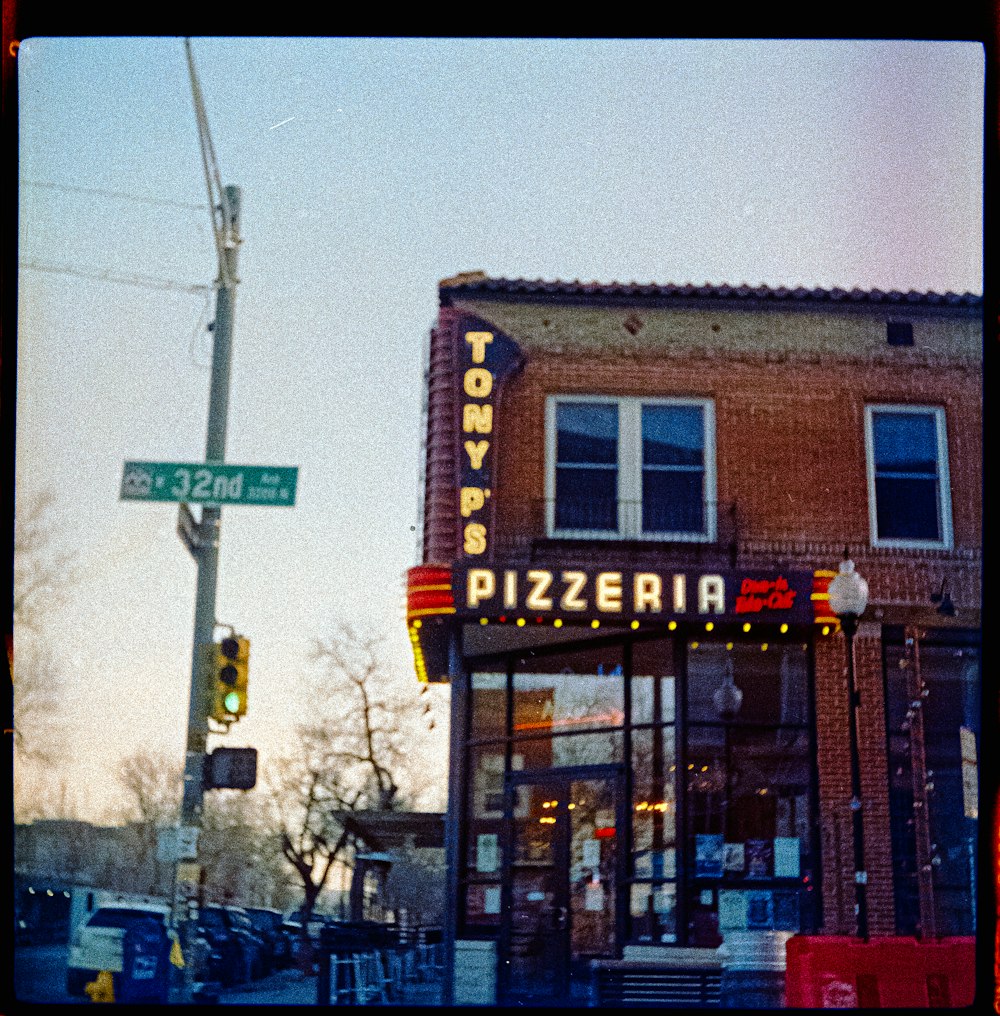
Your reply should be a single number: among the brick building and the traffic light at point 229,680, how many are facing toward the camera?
2

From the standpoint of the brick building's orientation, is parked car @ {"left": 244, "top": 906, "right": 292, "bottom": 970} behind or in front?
behind

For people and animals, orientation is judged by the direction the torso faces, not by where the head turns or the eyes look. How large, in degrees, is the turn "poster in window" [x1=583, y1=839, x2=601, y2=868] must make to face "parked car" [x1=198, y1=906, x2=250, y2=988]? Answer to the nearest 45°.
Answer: approximately 135° to its right

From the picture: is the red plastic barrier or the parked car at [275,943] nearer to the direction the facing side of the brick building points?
the red plastic barrier
